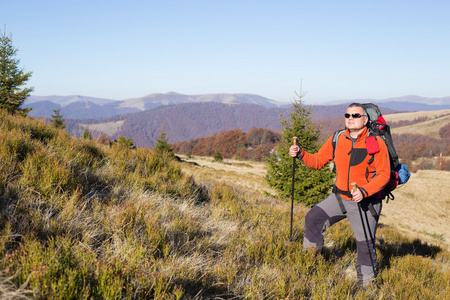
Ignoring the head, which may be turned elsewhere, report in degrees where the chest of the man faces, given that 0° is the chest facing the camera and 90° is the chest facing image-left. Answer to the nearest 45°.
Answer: approximately 45°

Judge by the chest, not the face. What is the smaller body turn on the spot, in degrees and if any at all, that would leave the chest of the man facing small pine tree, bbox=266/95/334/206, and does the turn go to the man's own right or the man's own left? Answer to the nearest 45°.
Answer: approximately 135° to the man's own right

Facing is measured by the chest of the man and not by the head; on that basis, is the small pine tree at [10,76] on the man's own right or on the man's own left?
on the man's own right
